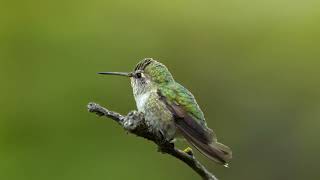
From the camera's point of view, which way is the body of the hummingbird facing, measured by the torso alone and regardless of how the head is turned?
to the viewer's left
